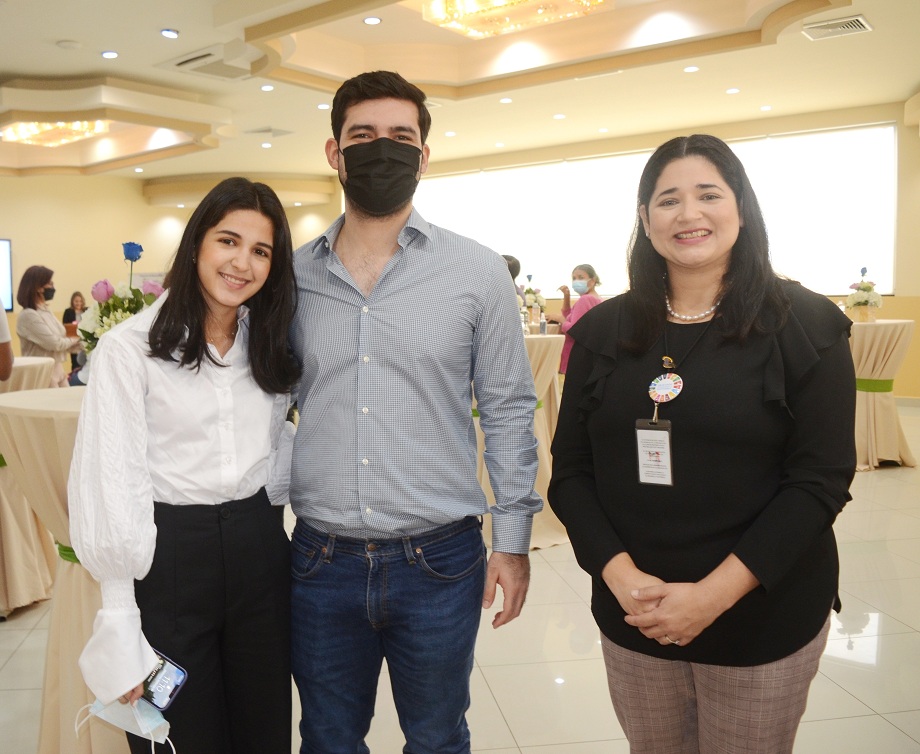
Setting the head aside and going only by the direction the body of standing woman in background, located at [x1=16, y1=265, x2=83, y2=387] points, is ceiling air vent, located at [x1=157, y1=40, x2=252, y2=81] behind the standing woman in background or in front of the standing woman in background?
in front

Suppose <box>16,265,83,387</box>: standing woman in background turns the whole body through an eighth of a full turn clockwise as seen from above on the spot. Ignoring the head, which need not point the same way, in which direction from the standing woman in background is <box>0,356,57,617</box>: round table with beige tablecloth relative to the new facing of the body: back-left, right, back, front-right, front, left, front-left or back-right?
front-right

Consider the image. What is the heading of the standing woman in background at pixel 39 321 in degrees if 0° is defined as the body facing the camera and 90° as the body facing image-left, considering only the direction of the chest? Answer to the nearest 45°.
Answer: approximately 270°

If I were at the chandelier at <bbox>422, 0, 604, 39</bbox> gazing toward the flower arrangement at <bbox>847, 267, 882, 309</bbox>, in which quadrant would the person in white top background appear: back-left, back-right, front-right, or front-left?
back-right
